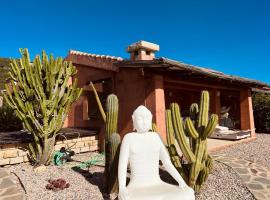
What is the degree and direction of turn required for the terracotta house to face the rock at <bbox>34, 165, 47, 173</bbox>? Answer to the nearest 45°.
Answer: approximately 90° to its right

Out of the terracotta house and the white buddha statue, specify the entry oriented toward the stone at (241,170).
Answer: the terracotta house

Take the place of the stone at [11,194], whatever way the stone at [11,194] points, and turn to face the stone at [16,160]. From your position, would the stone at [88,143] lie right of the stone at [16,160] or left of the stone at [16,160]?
right

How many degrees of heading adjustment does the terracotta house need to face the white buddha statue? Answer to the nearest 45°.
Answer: approximately 45° to its right

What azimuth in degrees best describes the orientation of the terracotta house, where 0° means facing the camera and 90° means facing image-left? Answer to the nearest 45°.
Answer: approximately 315°

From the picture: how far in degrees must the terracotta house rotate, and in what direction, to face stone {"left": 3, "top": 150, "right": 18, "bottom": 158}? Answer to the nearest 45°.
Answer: approximately 90° to its right

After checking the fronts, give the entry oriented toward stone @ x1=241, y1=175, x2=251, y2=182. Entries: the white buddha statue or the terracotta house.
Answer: the terracotta house
